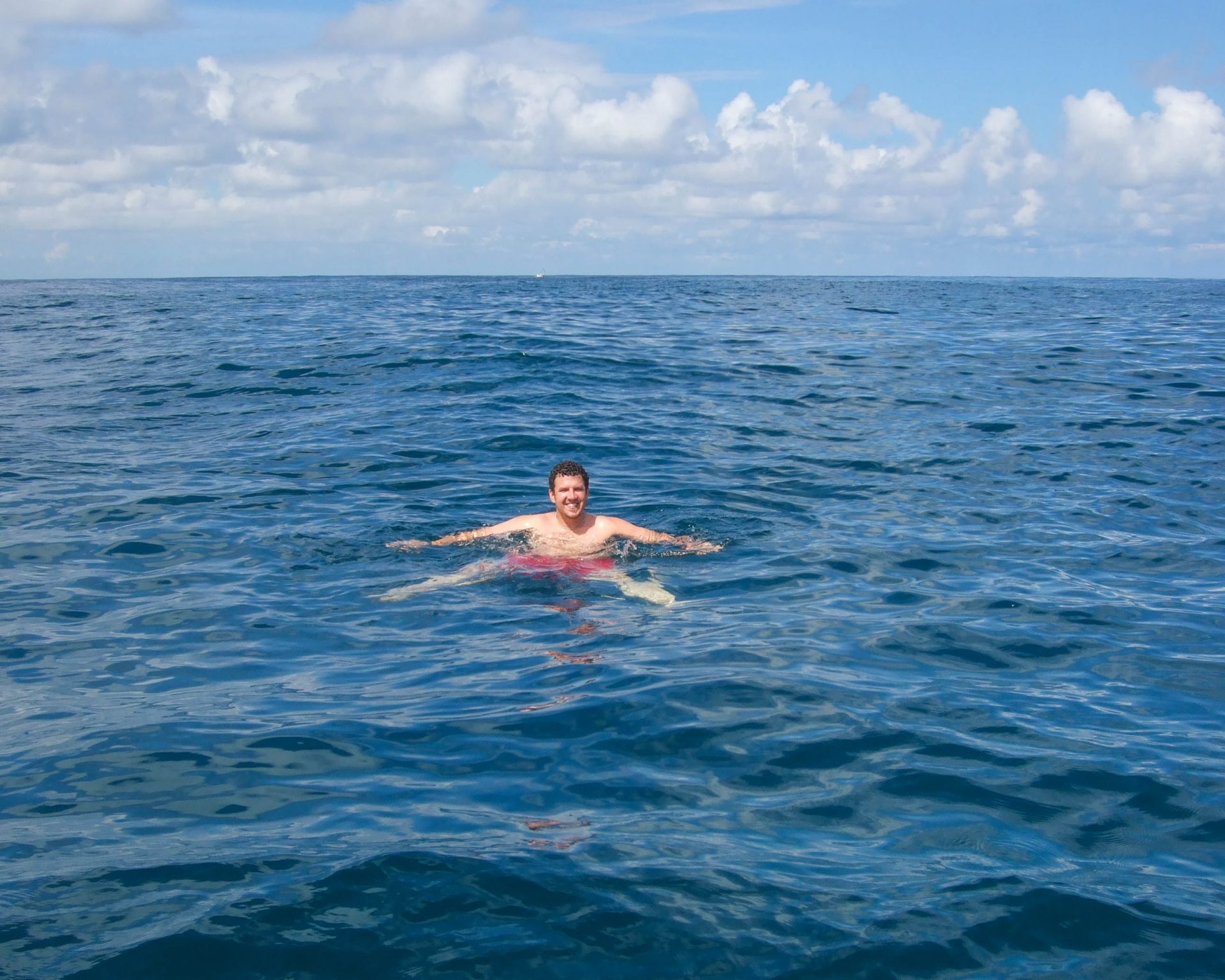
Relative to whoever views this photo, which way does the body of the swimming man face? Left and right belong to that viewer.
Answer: facing the viewer
